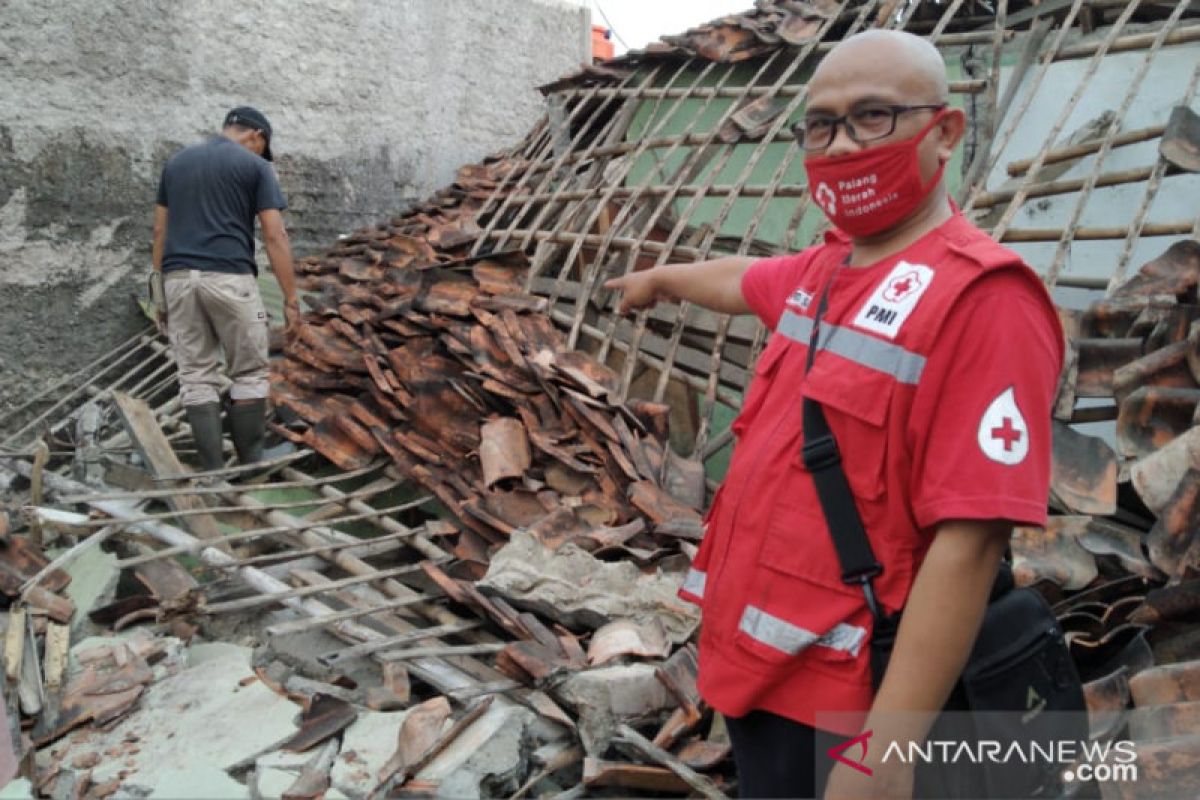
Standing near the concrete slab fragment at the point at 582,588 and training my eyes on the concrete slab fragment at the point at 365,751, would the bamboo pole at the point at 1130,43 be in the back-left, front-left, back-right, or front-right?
back-left

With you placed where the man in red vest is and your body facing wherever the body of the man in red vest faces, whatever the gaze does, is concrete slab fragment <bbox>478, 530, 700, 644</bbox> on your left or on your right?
on your right

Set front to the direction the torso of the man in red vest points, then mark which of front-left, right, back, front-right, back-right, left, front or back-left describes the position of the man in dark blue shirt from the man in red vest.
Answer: right

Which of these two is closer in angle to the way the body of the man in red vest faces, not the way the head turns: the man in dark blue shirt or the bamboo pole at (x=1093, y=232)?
the man in dark blue shirt

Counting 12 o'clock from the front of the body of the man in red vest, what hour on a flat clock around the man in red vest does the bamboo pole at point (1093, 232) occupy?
The bamboo pole is roughly at 5 o'clock from the man in red vest.

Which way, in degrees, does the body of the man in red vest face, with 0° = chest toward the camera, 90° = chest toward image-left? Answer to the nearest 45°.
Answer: approximately 45°

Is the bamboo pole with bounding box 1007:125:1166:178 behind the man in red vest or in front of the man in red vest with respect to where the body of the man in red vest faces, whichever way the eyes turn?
behind

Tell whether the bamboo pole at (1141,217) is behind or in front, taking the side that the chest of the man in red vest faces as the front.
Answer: behind

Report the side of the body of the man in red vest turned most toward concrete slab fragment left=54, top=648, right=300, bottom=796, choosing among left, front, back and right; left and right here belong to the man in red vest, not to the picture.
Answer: right
